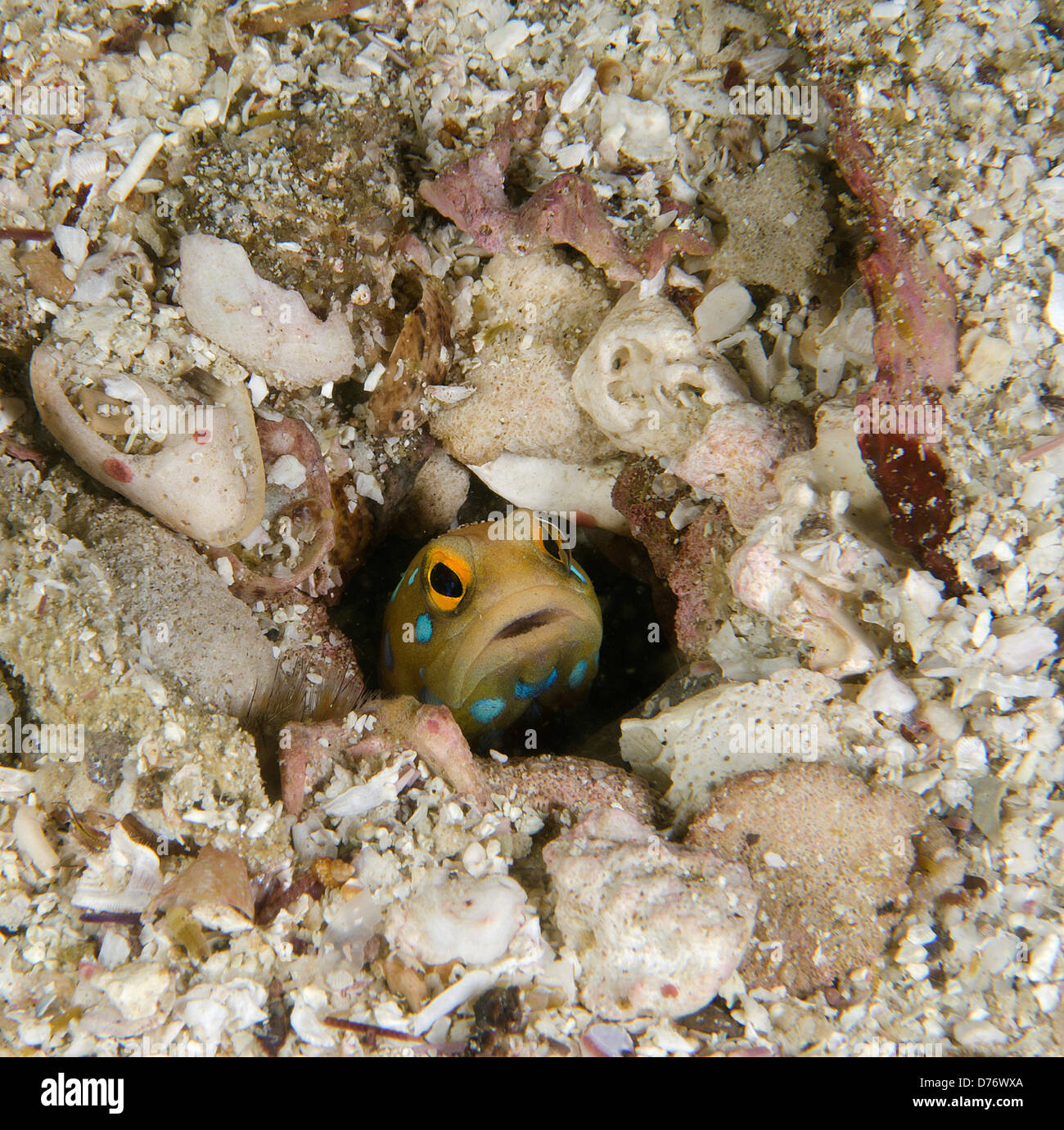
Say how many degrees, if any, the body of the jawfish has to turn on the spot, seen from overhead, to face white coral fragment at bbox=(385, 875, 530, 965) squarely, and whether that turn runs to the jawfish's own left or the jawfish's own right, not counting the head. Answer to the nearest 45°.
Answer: approximately 45° to the jawfish's own right

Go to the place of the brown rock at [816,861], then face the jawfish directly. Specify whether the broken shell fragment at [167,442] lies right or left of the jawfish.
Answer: left

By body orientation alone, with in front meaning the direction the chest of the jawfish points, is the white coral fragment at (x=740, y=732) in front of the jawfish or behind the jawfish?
in front

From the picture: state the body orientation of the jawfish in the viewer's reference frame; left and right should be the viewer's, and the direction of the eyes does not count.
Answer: facing the viewer and to the right of the viewer

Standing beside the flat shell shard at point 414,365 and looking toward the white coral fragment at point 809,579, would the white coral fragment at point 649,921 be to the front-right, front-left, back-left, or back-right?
front-right

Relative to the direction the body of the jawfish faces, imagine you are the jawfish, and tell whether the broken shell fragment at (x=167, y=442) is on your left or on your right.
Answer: on your right
